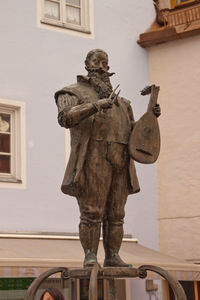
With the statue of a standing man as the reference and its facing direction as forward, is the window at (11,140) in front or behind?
behind

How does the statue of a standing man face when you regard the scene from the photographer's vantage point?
facing the viewer and to the right of the viewer

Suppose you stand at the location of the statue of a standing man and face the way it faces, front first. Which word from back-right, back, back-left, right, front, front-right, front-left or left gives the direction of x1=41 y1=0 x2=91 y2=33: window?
back-left
